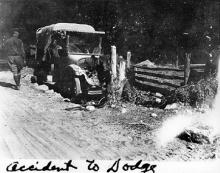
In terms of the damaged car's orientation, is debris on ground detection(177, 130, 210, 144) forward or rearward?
forward

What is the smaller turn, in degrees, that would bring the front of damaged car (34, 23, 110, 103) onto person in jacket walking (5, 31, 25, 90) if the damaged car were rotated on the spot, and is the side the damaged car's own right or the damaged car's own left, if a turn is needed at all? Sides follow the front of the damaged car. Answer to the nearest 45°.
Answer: approximately 135° to the damaged car's own right

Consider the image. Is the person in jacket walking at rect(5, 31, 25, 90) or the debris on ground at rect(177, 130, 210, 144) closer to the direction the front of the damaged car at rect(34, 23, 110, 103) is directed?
the debris on ground

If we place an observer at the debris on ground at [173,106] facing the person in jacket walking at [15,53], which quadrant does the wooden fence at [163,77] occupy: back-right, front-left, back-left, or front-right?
front-right

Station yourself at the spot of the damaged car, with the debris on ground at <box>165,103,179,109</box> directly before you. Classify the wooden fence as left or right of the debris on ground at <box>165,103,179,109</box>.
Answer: left

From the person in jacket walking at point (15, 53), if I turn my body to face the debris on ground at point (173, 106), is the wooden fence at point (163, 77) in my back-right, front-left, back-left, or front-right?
front-left

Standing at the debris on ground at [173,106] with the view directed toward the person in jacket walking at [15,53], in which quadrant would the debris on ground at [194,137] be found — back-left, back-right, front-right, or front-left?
back-left

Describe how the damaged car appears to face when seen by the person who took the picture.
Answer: facing the viewer and to the right of the viewer

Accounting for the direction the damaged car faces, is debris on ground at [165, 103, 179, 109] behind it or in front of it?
in front
